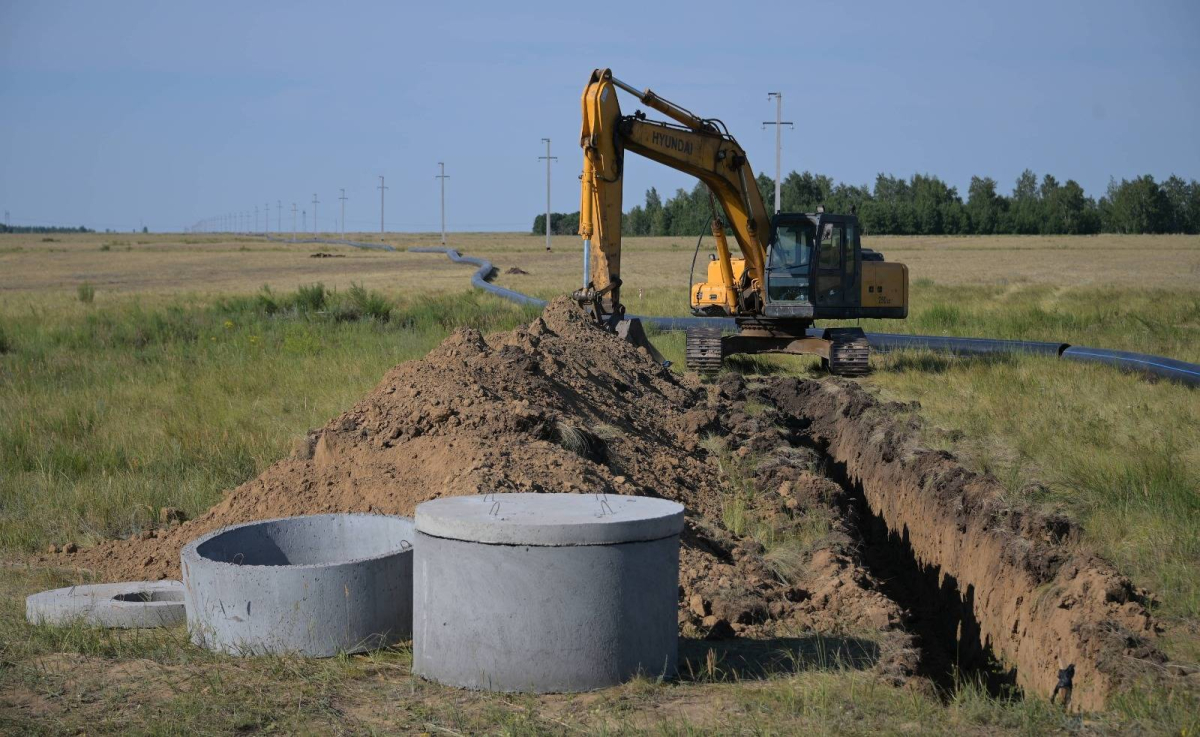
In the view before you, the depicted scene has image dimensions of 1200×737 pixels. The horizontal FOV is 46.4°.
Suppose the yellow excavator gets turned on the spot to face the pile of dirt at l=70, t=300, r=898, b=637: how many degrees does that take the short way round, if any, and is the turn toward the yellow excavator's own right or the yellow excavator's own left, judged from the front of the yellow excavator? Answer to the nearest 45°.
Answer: approximately 45° to the yellow excavator's own left

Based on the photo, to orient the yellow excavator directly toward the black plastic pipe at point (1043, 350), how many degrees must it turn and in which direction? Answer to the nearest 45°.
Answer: approximately 135° to its left

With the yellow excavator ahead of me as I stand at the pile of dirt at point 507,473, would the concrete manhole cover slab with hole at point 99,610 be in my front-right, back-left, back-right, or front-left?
back-left

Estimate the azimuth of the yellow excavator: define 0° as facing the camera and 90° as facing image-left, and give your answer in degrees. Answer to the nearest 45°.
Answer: approximately 45°

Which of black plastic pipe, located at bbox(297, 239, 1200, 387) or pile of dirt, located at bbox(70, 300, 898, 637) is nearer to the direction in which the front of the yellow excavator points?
the pile of dirt

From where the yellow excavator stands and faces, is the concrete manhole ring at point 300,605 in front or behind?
in front

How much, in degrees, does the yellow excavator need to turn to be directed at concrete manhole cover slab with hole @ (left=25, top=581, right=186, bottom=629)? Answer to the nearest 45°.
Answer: approximately 45° to its left
